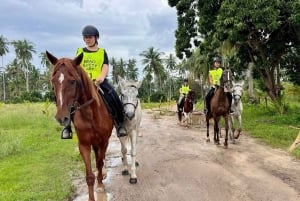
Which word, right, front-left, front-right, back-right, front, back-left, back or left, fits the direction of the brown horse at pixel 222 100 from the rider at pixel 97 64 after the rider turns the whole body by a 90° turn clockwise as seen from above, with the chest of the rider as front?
back-right

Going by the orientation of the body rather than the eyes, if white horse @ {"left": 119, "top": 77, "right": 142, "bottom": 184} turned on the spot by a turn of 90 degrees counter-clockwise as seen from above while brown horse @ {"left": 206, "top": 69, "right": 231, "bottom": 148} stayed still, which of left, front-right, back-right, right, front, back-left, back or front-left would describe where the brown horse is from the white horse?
front-left

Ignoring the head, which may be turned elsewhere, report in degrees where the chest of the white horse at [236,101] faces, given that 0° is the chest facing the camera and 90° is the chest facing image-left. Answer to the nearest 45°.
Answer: approximately 0°

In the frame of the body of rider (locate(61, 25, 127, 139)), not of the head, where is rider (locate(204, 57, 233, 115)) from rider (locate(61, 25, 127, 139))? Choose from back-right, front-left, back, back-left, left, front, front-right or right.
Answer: back-left

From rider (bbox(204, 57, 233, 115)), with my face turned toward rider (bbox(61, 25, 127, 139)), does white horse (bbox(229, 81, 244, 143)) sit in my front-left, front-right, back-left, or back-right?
back-left

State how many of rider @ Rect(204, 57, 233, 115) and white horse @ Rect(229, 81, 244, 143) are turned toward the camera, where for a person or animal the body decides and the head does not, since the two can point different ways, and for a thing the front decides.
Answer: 2

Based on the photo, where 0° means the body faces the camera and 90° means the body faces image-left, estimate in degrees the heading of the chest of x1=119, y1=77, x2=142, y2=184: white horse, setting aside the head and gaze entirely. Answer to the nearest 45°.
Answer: approximately 0°
